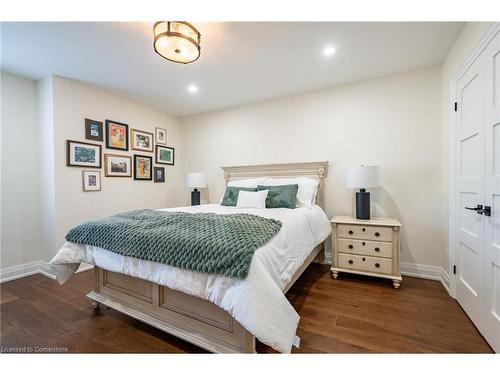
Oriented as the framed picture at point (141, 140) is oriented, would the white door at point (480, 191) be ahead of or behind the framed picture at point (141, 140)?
ahead

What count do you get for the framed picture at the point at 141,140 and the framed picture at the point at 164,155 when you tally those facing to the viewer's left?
0

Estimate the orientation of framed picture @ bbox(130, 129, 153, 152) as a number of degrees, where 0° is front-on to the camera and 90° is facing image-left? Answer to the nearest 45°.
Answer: approximately 315°

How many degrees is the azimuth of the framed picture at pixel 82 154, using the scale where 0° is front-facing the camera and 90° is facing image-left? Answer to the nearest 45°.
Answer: approximately 315°

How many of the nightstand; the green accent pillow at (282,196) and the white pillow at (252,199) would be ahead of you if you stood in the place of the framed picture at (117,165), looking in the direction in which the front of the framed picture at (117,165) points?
3

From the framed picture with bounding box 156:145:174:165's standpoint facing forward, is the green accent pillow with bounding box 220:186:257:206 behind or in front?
in front

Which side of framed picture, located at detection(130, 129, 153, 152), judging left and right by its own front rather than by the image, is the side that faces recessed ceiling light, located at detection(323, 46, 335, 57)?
front

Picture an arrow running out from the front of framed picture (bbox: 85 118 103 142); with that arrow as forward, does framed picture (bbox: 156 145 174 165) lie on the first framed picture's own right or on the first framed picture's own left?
on the first framed picture's own left

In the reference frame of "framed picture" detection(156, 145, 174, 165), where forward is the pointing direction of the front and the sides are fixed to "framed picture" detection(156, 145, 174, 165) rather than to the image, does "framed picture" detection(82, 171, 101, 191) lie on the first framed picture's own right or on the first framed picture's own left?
on the first framed picture's own right
